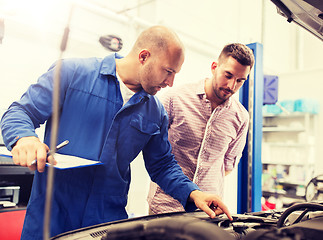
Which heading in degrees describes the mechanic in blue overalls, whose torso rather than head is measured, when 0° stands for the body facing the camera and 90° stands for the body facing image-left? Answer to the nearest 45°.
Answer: approximately 315°
